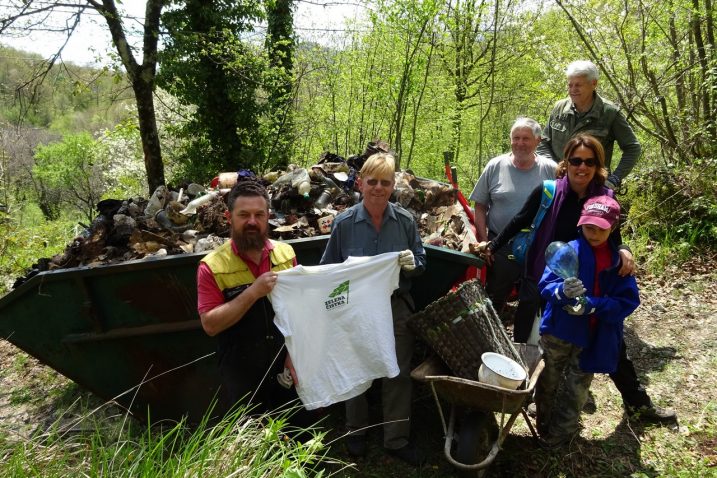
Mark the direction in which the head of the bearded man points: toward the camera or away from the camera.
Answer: toward the camera

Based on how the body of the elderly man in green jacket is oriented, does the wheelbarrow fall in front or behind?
in front

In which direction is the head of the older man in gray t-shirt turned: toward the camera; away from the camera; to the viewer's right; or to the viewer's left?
toward the camera

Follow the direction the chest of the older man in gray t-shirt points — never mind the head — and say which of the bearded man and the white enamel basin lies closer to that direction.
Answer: the white enamel basin

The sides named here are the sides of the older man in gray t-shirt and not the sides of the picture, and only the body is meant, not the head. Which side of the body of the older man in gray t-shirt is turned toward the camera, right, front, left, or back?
front

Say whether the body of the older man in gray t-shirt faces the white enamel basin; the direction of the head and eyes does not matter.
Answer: yes

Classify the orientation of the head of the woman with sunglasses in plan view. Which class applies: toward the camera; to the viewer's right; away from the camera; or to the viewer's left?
toward the camera

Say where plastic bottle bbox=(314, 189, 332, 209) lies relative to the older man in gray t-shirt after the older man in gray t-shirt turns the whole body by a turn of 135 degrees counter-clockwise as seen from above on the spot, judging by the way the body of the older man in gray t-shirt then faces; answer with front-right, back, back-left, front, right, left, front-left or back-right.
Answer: back-left

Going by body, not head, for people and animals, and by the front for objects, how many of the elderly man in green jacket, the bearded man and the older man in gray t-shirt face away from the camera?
0

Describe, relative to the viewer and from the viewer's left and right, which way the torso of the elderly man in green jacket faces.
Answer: facing the viewer and to the left of the viewer

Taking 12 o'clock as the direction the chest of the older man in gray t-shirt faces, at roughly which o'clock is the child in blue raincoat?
The child in blue raincoat is roughly at 11 o'clock from the older man in gray t-shirt.

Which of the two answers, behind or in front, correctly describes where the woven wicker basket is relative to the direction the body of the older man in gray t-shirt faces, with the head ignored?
in front

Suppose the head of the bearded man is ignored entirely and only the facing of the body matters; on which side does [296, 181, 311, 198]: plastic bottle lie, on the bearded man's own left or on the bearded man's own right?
on the bearded man's own left

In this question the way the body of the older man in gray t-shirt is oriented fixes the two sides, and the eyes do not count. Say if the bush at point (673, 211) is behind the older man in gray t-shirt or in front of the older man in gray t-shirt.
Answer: behind

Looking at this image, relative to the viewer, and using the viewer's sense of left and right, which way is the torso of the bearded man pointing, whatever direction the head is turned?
facing the viewer and to the right of the viewer

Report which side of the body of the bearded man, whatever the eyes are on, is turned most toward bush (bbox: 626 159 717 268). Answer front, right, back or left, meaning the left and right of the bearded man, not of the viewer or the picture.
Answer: left
